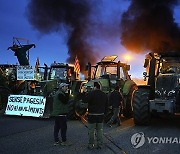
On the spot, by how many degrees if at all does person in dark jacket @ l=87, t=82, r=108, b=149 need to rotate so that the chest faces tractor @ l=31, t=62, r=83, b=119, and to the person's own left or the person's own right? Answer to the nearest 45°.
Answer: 0° — they already face it

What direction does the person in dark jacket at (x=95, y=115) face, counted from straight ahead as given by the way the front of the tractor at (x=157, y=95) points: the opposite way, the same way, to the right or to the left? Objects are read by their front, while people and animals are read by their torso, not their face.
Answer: the opposite way

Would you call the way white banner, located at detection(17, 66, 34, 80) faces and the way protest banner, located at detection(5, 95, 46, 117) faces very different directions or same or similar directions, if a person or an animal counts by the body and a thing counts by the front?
same or similar directions

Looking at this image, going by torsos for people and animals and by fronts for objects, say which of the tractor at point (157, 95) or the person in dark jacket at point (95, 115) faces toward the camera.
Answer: the tractor

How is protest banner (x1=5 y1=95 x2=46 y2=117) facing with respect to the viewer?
toward the camera

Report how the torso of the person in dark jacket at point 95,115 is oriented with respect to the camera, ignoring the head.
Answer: away from the camera

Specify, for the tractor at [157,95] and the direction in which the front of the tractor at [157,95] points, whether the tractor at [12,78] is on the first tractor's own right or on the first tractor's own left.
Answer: on the first tractor's own right

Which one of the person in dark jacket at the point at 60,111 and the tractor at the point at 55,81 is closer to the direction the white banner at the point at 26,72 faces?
the person in dark jacket

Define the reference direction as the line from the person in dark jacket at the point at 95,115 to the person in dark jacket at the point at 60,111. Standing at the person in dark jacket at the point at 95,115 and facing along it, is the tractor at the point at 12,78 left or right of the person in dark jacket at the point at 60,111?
right
